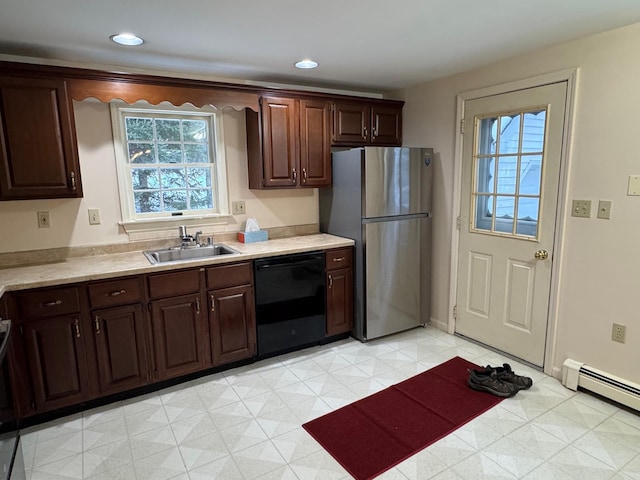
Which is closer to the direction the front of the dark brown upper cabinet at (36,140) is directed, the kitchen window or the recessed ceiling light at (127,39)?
the recessed ceiling light

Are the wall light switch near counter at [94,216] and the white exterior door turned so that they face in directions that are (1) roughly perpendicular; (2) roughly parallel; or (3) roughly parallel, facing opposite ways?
roughly perpendicular

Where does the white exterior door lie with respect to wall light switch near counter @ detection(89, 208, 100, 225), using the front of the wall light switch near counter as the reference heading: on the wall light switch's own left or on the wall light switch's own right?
on the wall light switch's own left

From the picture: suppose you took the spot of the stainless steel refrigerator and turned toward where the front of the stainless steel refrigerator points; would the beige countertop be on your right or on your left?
on your right

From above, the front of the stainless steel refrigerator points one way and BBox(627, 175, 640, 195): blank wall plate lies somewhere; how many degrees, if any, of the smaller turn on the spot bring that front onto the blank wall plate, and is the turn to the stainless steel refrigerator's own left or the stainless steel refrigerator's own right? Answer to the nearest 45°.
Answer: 0° — it already faces it

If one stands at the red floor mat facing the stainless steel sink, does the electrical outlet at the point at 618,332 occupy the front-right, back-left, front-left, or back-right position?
back-right

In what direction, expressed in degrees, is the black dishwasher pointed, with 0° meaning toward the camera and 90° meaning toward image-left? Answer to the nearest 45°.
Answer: approximately 315°

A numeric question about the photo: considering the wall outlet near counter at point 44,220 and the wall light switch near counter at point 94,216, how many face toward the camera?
2

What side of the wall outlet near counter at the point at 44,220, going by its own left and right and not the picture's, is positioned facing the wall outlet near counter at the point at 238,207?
left
